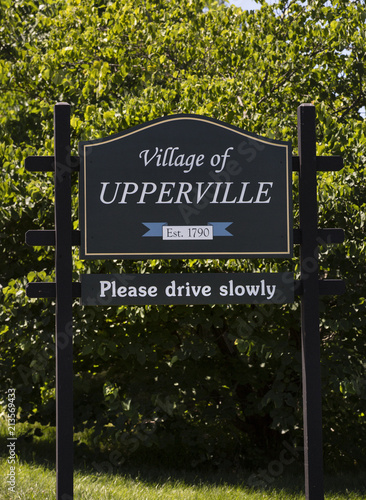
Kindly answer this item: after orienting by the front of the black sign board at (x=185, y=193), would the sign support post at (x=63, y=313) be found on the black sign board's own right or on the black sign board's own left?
on the black sign board's own right

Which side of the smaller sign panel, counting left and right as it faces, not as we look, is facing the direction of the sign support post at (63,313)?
right

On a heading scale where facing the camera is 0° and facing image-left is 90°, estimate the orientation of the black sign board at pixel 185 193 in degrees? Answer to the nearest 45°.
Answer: approximately 0°

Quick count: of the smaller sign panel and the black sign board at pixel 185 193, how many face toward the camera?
2

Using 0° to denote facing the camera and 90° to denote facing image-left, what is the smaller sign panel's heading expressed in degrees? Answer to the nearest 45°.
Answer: approximately 0°

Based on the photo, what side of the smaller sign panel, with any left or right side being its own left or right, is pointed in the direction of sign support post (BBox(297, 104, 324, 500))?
left

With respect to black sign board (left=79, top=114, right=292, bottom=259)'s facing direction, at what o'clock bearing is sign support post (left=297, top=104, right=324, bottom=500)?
The sign support post is roughly at 9 o'clock from the black sign board.
